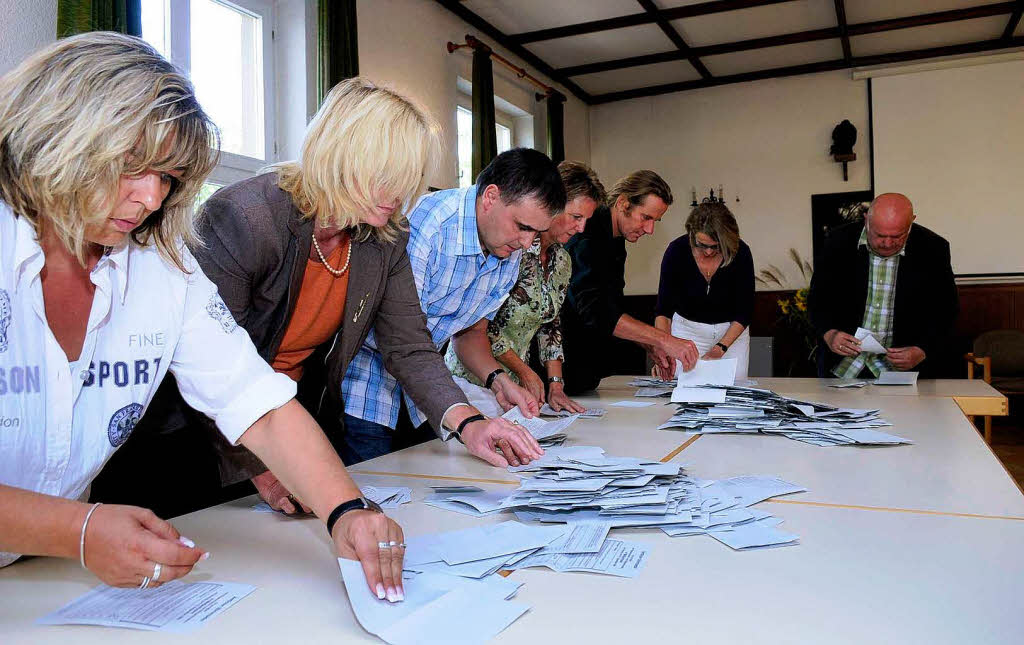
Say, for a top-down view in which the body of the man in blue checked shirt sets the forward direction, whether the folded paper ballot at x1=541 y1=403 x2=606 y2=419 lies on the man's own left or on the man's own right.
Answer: on the man's own left

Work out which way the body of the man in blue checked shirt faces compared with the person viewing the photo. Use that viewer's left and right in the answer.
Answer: facing the viewer and to the right of the viewer

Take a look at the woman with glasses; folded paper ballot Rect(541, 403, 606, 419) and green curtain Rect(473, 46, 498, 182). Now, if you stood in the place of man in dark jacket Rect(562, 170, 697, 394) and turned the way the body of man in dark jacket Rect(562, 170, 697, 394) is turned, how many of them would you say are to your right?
1

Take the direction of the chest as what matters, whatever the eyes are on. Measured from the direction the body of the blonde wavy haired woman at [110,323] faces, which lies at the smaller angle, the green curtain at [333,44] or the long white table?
the long white table

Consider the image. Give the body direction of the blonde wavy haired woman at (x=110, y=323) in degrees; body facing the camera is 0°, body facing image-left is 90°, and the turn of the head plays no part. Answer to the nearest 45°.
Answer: approximately 315°

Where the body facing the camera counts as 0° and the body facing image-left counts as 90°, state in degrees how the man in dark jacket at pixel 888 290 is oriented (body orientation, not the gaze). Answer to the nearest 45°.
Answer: approximately 0°

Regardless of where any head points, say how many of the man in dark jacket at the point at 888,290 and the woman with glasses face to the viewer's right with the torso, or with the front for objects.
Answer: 0

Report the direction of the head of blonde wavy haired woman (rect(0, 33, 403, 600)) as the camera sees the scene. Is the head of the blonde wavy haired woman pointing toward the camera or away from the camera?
toward the camera

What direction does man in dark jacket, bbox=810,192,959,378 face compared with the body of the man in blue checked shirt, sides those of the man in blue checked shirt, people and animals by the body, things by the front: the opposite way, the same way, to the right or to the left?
to the right

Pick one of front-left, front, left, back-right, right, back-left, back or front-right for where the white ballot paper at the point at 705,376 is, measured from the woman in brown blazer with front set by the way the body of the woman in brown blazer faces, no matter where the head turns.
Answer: left

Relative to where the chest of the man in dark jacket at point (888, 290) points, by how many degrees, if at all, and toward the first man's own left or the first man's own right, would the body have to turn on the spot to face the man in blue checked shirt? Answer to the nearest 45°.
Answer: approximately 45° to the first man's own right

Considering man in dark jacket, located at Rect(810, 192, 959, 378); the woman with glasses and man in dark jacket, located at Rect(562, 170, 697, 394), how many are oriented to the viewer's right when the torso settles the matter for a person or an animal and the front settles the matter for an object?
1

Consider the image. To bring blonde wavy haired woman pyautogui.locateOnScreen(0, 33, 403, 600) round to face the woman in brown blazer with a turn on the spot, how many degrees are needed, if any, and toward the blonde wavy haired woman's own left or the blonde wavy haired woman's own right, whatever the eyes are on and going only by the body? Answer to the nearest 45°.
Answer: approximately 90° to the blonde wavy haired woman's own left

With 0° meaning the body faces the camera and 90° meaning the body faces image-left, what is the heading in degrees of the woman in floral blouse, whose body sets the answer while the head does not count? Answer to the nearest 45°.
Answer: approximately 315°

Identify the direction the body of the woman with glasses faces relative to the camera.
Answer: toward the camera

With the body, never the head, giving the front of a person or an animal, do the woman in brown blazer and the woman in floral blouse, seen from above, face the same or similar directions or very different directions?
same or similar directions

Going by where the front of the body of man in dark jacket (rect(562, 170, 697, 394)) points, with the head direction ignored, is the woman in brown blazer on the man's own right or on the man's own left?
on the man's own right

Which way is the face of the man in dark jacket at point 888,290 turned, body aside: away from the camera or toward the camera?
toward the camera
